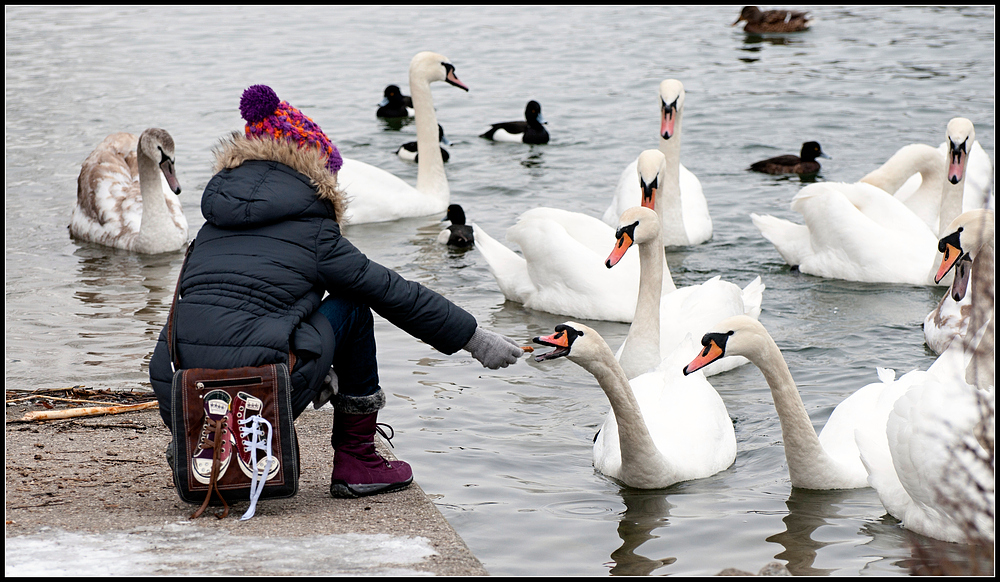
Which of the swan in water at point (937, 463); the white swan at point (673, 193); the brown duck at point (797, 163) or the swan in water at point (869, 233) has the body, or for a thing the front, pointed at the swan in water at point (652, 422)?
the white swan

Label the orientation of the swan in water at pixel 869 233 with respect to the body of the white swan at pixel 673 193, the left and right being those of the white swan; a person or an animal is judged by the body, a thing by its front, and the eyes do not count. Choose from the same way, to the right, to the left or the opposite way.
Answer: to the left

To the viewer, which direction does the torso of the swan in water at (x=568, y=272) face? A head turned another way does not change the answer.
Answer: to the viewer's right

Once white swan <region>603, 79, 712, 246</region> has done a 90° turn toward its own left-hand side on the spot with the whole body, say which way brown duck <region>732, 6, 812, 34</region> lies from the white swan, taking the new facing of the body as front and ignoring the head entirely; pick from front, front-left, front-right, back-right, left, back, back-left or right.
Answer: left

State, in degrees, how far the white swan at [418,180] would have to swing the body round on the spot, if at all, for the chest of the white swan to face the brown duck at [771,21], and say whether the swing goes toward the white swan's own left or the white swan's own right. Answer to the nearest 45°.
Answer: approximately 45° to the white swan's own left

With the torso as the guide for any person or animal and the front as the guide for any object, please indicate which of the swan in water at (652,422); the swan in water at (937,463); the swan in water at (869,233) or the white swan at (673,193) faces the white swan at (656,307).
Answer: the white swan at (673,193)

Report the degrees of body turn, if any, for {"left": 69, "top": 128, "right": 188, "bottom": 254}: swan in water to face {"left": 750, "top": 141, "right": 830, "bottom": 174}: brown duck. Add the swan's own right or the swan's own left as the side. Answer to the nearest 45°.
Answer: approximately 45° to the swan's own left

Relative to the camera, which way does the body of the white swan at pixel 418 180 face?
to the viewer's right

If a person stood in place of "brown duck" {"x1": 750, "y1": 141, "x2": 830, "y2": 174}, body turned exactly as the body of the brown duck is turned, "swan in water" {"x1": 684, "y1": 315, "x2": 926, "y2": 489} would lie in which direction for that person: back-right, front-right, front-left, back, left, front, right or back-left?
right
